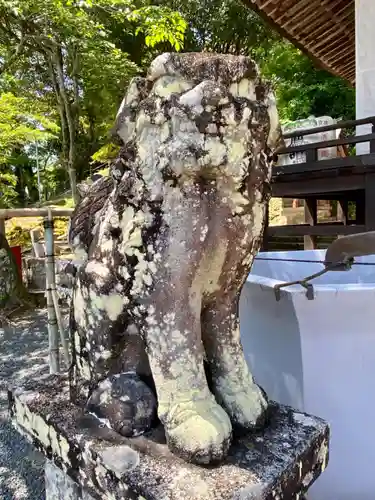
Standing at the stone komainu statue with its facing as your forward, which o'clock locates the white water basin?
The white water basin is roughly at 9 o'clock from the stone komainu statue.

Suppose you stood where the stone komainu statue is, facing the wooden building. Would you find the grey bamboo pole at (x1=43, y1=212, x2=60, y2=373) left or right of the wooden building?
left

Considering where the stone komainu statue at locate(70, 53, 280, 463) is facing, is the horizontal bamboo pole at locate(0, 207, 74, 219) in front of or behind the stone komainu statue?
behind

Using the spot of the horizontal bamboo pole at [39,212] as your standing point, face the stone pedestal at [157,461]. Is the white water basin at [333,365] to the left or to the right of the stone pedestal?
left

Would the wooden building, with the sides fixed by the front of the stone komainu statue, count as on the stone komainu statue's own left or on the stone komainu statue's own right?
on the stone komainu statue's own left

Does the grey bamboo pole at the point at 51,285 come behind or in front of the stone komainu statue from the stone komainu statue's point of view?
behind

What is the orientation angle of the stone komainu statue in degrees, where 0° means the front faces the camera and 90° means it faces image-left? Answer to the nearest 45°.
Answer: approximately 315°
